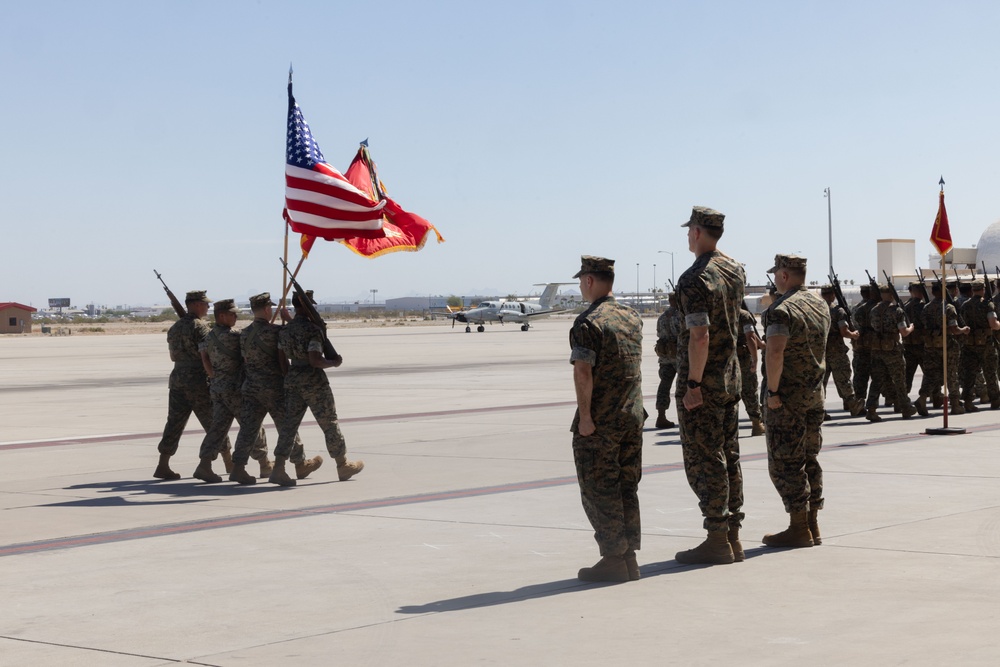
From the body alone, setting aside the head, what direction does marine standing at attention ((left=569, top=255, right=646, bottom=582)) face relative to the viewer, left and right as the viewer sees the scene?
facing away from the viewer and to the left of the viewer

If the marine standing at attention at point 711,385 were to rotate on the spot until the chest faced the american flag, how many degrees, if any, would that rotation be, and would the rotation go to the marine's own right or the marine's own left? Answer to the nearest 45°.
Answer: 0° — they already face it

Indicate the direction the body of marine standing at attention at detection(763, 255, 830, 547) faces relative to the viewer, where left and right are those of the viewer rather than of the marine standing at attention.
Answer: facing away from the viewer and to the left of the viewer

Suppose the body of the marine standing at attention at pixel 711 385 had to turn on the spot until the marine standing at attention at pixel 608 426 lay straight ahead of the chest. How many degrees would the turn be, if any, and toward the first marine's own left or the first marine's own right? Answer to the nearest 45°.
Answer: approximately 90° to the first marine's own left

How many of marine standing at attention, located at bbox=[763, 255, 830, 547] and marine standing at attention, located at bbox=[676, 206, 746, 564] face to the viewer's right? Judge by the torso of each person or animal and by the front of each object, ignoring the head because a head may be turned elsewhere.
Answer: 0

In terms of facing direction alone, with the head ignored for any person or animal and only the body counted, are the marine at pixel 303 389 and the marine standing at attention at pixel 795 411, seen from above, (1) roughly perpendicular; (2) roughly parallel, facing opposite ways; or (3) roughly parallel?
roughly perpendicular

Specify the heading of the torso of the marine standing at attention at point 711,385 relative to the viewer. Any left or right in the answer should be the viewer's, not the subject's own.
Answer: facing away from the viewer and to the left of the viewer

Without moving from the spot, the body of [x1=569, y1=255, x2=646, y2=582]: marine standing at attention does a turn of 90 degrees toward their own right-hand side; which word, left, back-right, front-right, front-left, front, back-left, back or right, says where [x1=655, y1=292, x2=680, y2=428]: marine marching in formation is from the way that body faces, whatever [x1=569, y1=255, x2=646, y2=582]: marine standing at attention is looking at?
front-left

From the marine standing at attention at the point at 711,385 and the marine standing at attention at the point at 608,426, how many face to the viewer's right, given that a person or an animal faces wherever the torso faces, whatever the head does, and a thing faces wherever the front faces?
0

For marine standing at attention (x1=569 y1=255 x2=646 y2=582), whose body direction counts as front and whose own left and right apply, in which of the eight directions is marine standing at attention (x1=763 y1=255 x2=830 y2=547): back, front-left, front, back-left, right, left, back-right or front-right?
right

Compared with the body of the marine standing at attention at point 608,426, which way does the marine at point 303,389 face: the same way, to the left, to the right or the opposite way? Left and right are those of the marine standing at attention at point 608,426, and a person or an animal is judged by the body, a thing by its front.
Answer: to the right
